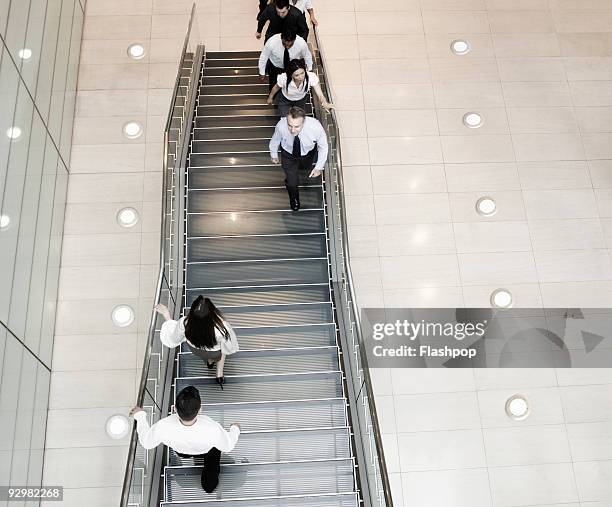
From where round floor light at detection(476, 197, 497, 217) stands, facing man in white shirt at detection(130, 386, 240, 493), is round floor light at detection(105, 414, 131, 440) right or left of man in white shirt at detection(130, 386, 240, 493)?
right

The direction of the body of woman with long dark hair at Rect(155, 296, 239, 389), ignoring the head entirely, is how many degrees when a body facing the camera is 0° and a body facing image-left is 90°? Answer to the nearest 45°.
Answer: approximately 180°

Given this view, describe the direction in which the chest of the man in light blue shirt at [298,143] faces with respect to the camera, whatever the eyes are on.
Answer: toward the camera

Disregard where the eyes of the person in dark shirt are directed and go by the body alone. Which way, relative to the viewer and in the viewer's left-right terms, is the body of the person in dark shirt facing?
facing the viewer

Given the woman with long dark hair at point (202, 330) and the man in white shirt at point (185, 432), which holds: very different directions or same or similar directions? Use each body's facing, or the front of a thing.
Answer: same or similar directions

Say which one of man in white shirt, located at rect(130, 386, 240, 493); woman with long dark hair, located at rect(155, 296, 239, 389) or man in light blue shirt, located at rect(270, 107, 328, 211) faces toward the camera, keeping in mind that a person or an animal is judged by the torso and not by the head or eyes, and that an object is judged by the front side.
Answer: man in light blue shirt, located at rect(270, 107, 328, 211)

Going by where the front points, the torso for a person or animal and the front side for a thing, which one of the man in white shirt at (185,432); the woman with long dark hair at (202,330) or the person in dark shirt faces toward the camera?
the person in dark shirt

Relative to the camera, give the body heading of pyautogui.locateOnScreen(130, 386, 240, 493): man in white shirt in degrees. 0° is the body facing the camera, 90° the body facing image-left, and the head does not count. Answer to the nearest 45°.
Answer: approximately 180°
